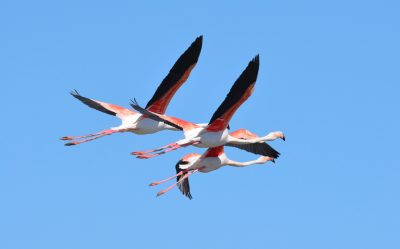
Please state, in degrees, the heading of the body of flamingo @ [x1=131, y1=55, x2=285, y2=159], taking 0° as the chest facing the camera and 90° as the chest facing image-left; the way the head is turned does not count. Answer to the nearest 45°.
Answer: approximately 270°
